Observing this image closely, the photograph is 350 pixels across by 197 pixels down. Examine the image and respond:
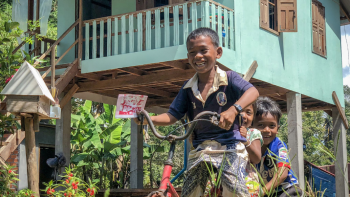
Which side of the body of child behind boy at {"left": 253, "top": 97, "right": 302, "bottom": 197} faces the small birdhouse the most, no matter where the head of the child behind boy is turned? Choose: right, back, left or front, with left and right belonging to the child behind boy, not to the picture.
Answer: right

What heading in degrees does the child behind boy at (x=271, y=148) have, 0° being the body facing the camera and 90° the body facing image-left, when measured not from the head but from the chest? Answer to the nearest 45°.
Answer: approximately 45°

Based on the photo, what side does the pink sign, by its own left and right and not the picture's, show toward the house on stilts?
back

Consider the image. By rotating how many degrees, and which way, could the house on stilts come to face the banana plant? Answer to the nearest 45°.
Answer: approximately 90° to its right

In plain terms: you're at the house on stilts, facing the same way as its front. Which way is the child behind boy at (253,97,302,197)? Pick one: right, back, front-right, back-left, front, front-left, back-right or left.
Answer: front-left

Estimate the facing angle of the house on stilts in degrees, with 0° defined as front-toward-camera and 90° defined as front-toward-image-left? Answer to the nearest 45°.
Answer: approximately 45°

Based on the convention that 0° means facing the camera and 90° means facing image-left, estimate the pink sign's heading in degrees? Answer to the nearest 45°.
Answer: approximately 0°
